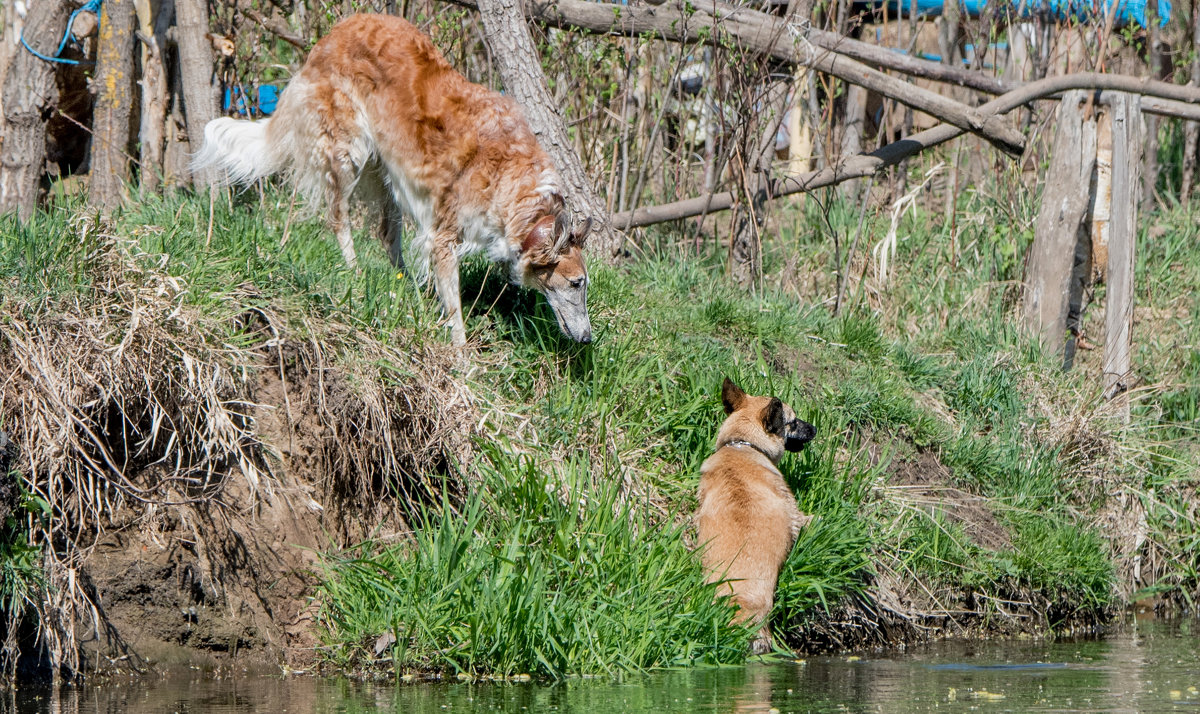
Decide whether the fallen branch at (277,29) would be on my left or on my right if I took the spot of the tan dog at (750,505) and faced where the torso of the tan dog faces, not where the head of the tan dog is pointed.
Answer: on my left

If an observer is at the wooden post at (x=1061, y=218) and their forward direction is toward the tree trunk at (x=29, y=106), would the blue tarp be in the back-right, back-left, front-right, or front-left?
back-right

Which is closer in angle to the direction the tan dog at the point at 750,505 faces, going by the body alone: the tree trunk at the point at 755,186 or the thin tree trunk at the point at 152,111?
the tree trunk

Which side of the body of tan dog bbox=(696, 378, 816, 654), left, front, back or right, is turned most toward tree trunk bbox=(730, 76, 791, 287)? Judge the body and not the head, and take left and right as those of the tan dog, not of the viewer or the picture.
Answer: front

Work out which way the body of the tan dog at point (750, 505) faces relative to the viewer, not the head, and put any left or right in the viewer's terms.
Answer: facing away from the viewer

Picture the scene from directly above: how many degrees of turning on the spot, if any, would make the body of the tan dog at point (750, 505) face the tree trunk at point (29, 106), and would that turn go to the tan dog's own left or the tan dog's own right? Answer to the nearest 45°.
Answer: approximately 90° to the tan dog's own left

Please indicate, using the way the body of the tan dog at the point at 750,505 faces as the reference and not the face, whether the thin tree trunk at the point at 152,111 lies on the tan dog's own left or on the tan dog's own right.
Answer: on the tan dog's own left

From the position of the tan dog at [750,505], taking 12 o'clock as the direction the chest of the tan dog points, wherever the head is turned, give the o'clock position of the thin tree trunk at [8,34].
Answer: The thin tree trunk is roughly at 10 o'clock from the tan dog.

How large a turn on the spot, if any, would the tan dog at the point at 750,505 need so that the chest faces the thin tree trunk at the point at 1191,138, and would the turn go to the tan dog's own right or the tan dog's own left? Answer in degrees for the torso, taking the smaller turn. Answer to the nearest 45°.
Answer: approximately 45° to the tan dog's own right
